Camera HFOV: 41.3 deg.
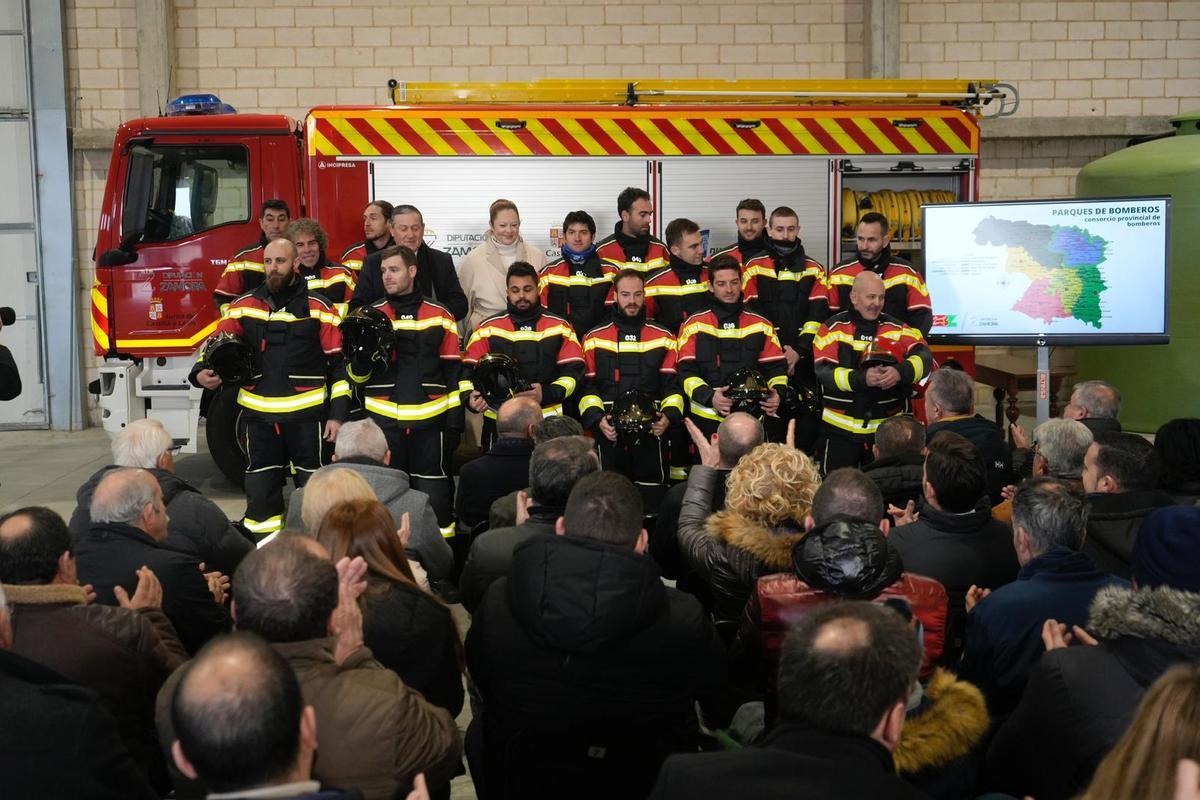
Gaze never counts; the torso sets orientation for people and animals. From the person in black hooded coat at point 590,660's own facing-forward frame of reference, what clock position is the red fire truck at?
The red fire truck is roughly at 12 o'clock from the person in black hooded coat.

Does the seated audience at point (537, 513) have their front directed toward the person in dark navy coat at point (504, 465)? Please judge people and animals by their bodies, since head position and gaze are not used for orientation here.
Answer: yes

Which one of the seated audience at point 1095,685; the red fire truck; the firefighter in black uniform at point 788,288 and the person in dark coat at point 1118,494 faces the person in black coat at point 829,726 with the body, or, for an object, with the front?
the firefighter in black uniform

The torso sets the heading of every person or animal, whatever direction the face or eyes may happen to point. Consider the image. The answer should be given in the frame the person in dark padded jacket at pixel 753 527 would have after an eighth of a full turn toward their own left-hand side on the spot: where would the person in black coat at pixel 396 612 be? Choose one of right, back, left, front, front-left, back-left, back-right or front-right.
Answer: left

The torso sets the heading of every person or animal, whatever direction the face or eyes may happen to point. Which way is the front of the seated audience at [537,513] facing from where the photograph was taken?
facing away from the viewer

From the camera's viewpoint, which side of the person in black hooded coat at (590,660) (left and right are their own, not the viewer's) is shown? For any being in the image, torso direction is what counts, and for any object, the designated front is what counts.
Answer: back

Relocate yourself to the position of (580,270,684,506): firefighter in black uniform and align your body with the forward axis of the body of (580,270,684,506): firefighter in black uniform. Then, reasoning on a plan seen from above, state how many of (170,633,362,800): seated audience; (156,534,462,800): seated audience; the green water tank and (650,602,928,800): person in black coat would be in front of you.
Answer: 3
